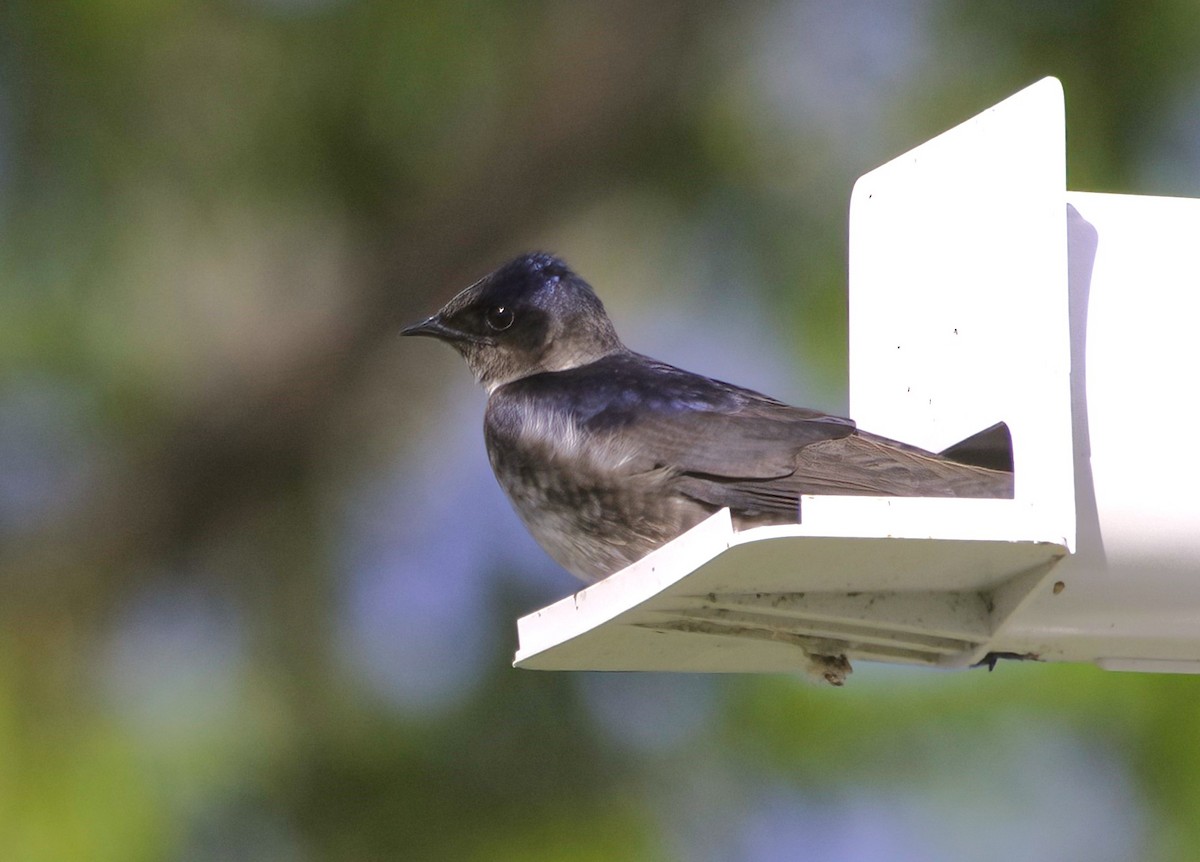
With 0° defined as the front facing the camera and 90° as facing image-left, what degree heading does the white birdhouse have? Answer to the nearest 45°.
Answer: approximately 90°

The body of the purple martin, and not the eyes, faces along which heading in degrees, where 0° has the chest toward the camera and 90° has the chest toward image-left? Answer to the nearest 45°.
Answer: approximately 90°
